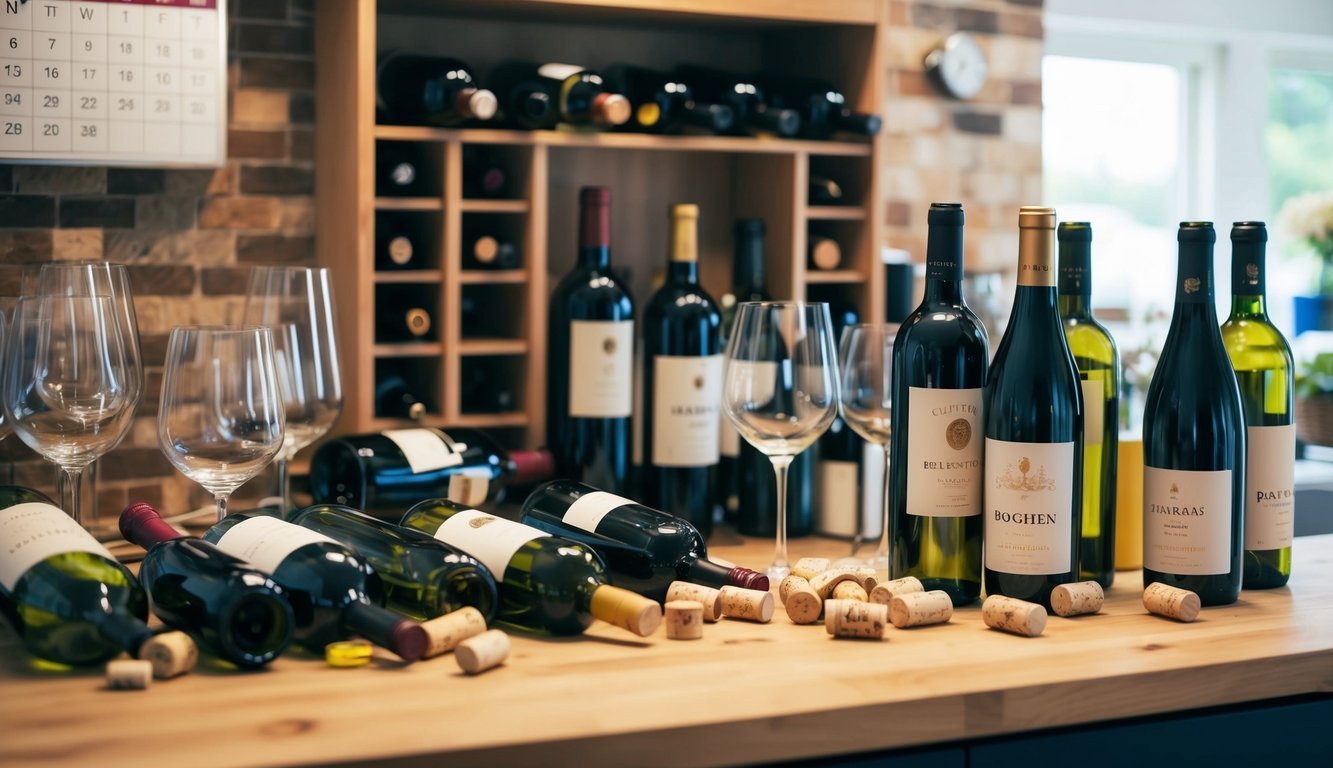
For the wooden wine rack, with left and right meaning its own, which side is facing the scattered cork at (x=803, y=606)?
front

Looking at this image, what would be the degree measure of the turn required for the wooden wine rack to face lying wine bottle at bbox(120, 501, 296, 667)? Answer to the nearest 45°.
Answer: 0° — it already faces it

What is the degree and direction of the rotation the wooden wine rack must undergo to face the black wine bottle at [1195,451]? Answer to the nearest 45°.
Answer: approximately 45° to its left

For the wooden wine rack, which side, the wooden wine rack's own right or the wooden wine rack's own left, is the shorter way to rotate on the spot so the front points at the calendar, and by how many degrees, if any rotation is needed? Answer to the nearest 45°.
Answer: approximately 90° to the wooden wine rack's own right

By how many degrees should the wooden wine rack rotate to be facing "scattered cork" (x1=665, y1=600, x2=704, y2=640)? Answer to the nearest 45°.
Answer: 0° — it already faces it

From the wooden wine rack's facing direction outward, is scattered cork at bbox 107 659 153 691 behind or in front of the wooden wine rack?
in front

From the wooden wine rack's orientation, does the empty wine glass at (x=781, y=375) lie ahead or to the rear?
ahead

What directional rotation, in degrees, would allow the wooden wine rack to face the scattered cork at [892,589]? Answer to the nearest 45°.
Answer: approximately 45° to its left

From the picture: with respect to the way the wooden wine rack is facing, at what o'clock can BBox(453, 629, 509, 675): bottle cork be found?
The bottle cork is roughly at 12 o'clock from the wooden wine rack.

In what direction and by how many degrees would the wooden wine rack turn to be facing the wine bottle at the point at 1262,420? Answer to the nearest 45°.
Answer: approximately 45° to its left

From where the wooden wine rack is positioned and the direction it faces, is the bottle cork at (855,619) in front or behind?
in front

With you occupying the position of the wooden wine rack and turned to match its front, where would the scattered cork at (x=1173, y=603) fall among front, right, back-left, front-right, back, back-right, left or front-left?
front-left

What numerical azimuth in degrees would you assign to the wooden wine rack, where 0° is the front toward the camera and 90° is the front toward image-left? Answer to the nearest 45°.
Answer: approximately 0°

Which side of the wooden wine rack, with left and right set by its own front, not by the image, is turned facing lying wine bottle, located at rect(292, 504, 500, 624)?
front

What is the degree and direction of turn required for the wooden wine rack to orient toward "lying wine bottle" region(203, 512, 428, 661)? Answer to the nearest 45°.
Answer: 0° — it already faces it

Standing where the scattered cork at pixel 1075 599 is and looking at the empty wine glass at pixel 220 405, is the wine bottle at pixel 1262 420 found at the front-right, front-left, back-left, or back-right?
back-right
